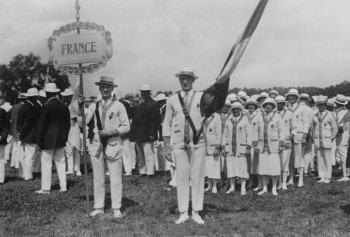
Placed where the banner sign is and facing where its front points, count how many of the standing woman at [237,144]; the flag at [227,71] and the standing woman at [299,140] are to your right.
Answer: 0

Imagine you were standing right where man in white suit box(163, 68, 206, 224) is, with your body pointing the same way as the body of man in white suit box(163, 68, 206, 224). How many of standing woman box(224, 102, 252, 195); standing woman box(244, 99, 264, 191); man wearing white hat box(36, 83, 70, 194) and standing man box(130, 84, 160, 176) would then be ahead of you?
0

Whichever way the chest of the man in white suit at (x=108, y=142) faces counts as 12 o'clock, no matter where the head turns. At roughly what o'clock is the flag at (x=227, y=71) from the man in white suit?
The flag is roughly at 10 o'clock from the man in white suit.

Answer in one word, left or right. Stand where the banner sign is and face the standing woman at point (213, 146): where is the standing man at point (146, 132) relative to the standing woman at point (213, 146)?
left

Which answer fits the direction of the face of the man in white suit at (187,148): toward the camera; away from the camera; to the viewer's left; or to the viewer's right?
toward the camera

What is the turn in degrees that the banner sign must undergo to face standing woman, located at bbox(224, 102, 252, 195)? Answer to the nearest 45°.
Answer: approximately 135° to its left

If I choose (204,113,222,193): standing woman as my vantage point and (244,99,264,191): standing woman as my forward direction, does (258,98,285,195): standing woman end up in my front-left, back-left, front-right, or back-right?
front-right

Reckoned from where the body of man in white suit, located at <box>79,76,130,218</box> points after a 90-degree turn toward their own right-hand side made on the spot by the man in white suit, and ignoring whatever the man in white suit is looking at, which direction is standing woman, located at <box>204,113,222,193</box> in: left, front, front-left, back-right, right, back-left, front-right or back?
back-right

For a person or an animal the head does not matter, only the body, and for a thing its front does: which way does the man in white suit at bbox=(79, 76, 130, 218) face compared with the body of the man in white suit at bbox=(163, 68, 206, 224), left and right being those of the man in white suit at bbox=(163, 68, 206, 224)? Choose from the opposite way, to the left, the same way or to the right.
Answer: the same way

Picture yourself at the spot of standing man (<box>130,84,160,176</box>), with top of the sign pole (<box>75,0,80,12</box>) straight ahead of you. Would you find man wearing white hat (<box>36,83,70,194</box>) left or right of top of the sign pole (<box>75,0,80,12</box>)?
right

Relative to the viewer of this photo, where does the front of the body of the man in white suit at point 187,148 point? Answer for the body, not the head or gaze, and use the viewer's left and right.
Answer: facing the viewer

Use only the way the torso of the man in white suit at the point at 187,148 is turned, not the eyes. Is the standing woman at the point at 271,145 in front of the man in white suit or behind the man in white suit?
behind

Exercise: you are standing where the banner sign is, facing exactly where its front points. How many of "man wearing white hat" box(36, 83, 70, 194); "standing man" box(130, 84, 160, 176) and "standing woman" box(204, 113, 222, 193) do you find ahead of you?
0

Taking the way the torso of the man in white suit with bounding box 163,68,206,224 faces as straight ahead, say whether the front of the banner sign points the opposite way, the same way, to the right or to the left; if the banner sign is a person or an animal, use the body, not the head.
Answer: the same way

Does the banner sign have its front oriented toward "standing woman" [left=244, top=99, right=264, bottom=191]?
no

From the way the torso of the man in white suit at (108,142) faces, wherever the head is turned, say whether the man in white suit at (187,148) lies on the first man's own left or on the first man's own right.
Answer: on the first man's own left

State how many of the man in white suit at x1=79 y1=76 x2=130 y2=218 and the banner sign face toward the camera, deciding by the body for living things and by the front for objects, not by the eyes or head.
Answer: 2

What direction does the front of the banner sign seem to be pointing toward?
toward the camera

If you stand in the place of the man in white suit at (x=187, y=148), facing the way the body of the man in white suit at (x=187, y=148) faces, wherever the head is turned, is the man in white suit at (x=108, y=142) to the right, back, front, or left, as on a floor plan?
right

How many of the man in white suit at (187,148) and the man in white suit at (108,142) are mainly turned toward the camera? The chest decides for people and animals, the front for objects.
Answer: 2
